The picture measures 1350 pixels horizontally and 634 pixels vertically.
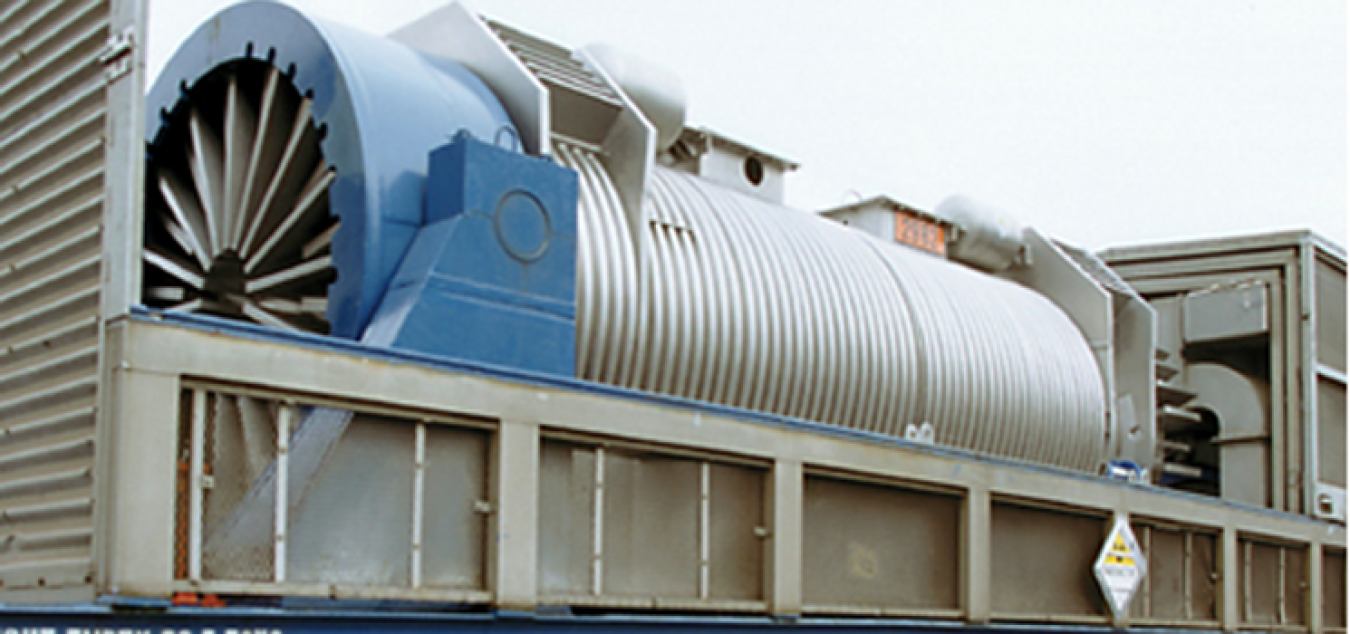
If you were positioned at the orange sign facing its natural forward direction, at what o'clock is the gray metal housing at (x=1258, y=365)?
The gray metal housing is roughly at 10 o'clock from the orange sign.

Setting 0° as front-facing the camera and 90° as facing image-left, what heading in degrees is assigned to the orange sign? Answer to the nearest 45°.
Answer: approximately 315°

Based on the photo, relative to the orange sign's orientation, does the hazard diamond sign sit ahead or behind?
ahead
